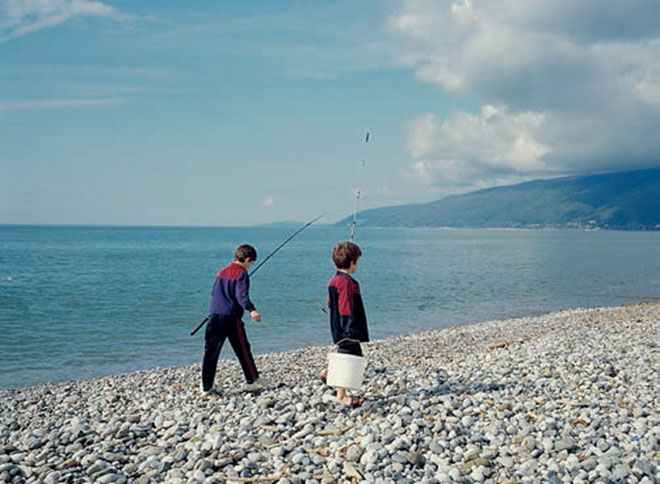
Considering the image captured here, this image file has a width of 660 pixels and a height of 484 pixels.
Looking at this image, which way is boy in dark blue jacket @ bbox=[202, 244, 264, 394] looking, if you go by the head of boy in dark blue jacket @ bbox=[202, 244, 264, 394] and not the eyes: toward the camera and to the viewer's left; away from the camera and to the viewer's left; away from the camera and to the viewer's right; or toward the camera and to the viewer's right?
away from the camera and to the viewer's right

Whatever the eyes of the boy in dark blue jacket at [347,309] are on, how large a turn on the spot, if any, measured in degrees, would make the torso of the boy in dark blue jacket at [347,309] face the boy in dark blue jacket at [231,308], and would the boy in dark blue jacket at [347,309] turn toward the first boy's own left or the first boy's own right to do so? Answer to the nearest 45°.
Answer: approximately 135° to the first boy's own left
